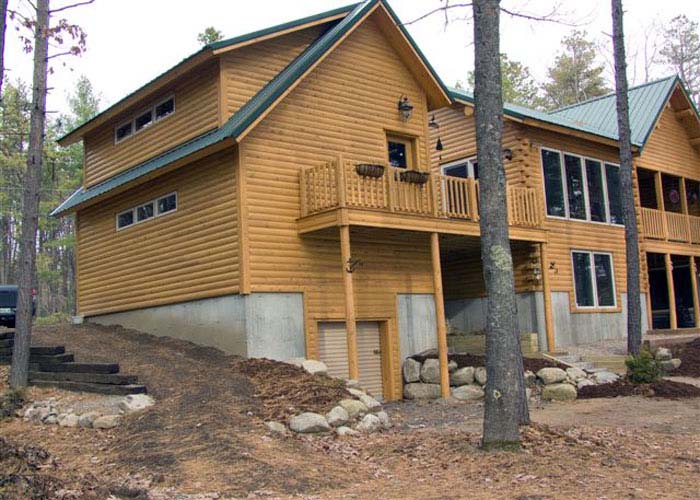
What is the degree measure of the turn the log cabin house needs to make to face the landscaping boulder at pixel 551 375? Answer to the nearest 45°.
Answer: approximately 45° to its left

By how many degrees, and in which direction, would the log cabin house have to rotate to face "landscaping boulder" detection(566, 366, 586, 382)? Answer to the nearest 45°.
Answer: approximately 45° to its left

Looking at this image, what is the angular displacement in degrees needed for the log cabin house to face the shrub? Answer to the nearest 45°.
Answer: approximately 45° to its left

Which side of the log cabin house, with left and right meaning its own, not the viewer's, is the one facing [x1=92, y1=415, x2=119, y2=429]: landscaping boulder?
right

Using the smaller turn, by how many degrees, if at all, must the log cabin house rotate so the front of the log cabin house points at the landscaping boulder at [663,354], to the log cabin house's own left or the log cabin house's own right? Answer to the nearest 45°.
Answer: approximately 45° to the log cabin house's own left

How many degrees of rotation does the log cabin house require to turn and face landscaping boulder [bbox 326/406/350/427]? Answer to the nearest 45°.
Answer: approximately 45° to its right

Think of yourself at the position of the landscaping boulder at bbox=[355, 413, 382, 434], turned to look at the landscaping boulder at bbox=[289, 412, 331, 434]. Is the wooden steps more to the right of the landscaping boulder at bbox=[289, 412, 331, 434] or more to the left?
right

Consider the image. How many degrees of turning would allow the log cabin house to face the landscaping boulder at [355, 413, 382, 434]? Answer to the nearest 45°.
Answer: approximately 45° to its right
